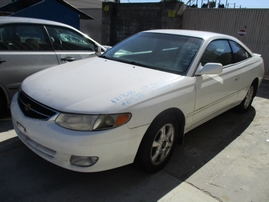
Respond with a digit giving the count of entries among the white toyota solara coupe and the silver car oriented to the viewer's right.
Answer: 1

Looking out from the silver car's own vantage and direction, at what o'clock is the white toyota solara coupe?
The white toyota solara coupe is roughly at 2 o'clock from the silver car.

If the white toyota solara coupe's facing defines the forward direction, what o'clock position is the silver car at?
The silver car is roughly at 3 o'clock from the white toyota solara coupe.

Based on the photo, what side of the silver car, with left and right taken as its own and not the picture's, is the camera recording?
right

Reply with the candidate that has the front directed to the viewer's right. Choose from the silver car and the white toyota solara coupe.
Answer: the silver car
